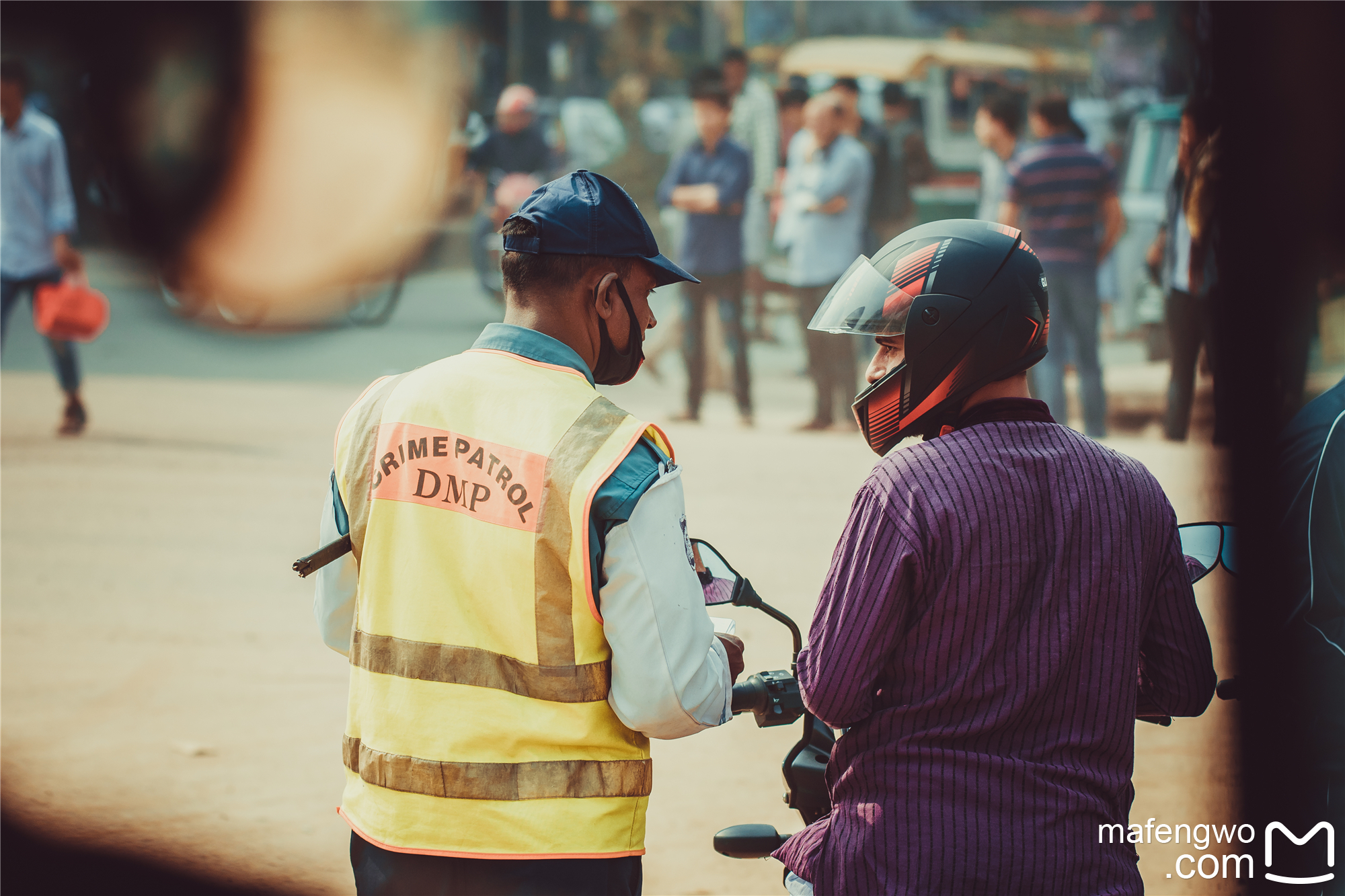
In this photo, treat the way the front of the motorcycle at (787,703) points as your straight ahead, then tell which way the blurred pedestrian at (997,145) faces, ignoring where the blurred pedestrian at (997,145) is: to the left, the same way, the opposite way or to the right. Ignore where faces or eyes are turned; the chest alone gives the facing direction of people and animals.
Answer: to the left

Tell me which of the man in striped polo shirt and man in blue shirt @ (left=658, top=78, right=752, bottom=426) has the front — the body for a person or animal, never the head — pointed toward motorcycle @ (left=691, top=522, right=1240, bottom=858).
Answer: the man in blue shirt

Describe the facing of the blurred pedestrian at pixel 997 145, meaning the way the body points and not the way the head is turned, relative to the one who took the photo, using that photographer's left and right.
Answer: facing to the left of the viewer

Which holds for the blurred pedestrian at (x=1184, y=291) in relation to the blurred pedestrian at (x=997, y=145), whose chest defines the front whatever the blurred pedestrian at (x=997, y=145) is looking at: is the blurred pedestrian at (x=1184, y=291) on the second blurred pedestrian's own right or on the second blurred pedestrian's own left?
on the second blurred pedestrian's own left

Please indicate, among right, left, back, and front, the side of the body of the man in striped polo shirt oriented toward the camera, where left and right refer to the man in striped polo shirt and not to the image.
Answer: back

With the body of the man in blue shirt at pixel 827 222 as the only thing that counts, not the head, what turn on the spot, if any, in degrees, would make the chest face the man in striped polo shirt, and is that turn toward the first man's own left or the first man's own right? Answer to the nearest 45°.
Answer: approximately 90° to the first man's own left

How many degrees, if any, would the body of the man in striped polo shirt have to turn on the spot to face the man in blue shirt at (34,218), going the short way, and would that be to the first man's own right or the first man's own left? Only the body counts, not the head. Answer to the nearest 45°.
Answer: approximately 90° to the first man's own left

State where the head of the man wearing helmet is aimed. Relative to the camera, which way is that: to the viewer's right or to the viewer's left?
to the viewer's left

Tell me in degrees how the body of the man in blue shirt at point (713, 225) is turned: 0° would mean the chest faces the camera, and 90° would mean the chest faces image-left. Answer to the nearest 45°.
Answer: approximately 0°

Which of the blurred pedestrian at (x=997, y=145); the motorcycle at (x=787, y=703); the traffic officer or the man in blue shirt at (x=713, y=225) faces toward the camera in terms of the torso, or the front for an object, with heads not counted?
the man in blue shirt

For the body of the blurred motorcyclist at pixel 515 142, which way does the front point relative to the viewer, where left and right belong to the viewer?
facing the viewer

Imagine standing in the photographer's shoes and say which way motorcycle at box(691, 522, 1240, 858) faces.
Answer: facing away from the viewer
